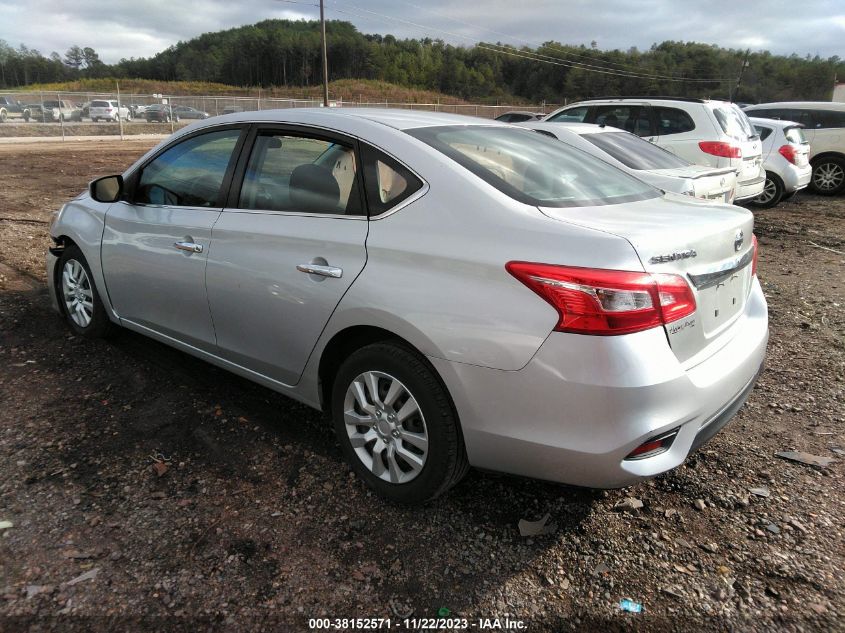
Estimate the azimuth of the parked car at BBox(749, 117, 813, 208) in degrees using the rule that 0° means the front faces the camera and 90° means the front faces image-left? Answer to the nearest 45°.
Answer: approximately 135°

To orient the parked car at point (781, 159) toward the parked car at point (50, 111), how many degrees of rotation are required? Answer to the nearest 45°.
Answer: approximately 45° to its left

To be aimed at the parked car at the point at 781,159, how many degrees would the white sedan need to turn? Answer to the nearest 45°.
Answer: approximately 90° to its right

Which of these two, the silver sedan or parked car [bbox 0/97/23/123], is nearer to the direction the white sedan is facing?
the parked car

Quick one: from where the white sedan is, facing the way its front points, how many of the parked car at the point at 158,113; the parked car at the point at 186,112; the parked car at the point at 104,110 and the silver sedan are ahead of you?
3

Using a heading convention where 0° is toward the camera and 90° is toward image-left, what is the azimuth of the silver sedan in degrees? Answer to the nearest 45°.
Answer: approximately 135°

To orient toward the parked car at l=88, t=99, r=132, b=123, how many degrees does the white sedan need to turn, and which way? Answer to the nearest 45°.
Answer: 0° — it already faces it

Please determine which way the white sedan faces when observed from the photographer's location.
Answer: facing away from the viewer and to the left of the viewer
